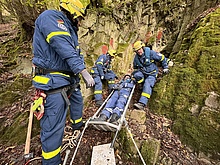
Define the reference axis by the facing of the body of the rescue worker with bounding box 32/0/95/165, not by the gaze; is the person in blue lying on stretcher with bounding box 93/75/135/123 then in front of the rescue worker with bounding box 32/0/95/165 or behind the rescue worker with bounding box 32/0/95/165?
in front

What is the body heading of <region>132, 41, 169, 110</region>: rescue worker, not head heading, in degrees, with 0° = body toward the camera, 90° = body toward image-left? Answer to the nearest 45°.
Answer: approximately 45°

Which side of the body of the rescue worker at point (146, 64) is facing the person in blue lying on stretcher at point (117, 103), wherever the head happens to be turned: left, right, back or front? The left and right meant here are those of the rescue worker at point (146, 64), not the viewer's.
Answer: front

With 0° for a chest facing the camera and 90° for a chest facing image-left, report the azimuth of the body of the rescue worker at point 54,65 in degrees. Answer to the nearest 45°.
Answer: approximately 270°

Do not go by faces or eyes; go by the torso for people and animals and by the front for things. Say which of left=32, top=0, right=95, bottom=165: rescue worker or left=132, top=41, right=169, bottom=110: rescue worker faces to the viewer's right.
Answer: left=32, top=0, right=95, bottom=165: rescue worker

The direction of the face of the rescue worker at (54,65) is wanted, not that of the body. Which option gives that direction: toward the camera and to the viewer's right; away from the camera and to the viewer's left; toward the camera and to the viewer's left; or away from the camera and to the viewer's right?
away from the camera and to the viewer's right

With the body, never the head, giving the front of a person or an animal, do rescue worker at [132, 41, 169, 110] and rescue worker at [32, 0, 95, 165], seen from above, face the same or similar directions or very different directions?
very different directions

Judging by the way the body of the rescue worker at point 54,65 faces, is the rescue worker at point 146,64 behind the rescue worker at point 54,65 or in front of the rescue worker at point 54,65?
in front
